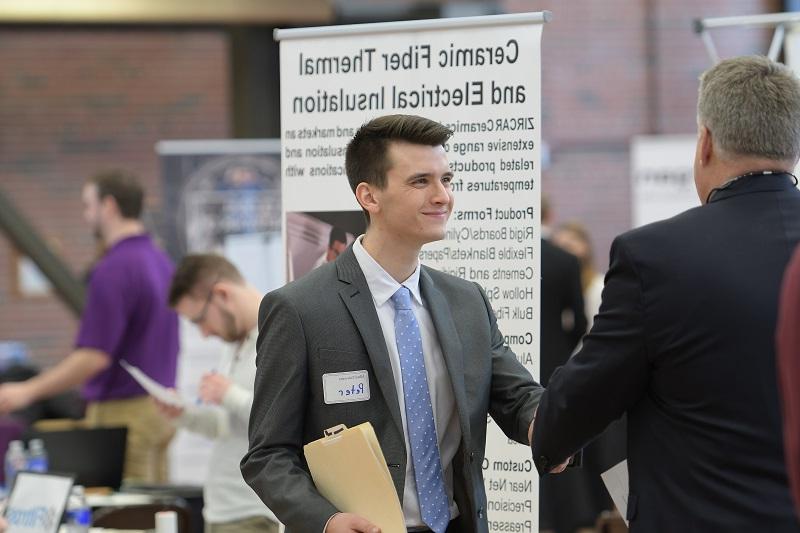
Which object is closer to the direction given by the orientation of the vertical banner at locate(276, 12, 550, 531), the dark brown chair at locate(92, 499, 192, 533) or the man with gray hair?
the man with gray hair

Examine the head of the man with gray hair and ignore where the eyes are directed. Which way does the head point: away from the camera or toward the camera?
away from the camera

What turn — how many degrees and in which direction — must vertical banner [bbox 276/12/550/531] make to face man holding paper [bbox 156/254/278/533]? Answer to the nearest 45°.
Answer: approximately 135° to its right

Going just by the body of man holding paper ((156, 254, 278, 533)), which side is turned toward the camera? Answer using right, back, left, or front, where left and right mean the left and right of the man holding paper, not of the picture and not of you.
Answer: left

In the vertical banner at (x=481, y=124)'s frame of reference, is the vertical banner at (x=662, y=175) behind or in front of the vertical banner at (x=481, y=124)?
behind

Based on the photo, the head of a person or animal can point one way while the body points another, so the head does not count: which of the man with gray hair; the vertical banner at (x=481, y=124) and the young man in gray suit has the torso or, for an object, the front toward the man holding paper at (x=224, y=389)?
the man with gray hair
